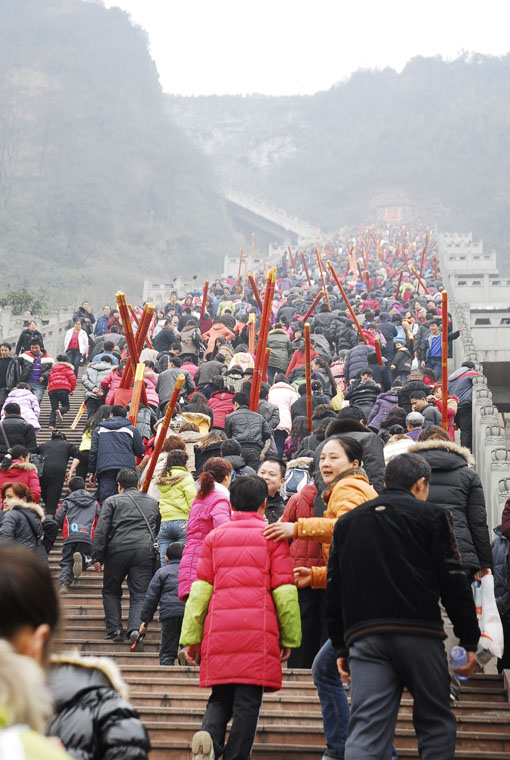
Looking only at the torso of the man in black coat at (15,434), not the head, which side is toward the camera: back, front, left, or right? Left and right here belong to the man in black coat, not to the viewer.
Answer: back

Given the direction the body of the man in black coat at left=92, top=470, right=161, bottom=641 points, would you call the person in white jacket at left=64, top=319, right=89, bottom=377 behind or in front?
in front

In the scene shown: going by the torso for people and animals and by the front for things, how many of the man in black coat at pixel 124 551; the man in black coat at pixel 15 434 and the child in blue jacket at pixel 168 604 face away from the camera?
3

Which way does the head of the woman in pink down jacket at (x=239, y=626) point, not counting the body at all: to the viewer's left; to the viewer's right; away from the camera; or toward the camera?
away from the camera

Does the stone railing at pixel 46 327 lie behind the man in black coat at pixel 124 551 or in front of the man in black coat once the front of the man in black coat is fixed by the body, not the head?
in front

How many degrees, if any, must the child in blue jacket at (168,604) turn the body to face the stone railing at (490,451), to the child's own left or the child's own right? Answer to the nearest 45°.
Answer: approximately 45° to the child's own right

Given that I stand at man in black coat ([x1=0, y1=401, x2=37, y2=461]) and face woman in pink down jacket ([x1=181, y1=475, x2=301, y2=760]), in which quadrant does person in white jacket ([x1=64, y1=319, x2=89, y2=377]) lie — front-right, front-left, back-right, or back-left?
back-left

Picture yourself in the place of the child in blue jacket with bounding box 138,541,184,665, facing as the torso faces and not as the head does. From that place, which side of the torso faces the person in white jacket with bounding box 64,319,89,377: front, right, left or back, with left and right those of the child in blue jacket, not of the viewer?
front

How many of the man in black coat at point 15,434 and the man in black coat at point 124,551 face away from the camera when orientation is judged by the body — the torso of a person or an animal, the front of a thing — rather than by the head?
2

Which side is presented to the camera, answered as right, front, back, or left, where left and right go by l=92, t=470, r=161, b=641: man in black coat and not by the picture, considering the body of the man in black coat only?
back

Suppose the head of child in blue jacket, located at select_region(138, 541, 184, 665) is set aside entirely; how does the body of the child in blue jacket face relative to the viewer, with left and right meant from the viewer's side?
facing away from the viewer
